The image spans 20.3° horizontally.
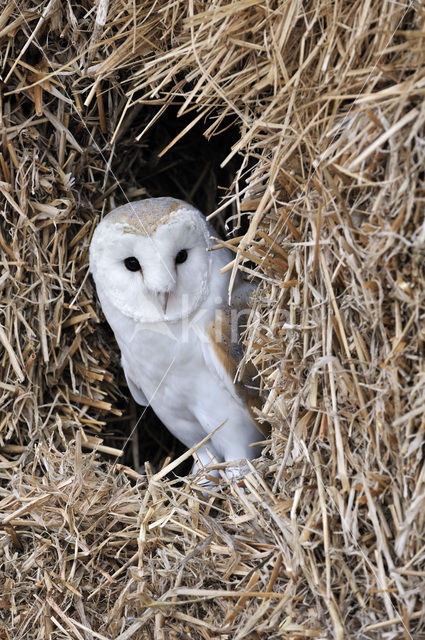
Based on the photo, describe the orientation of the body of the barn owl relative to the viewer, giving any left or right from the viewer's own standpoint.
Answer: facing the viewer and to the left of the viewer
